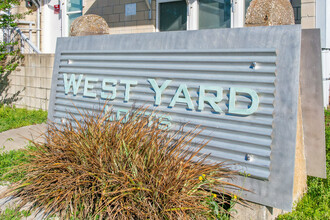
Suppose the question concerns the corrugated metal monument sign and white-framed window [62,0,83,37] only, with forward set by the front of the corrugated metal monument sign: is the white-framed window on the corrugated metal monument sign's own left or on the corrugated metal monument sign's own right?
on the corrugated metal monument sign's own right

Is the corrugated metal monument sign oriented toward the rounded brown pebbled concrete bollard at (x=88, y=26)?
no

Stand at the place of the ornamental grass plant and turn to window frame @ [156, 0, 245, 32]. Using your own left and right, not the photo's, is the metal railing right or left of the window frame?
left

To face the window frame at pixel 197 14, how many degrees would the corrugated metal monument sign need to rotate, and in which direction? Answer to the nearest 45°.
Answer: approximately 135° to its right

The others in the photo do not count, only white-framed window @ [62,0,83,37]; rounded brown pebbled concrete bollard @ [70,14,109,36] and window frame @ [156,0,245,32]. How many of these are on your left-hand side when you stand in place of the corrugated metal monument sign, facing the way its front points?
0

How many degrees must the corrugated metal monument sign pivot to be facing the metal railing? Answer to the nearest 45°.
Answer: approximately 90° to its right

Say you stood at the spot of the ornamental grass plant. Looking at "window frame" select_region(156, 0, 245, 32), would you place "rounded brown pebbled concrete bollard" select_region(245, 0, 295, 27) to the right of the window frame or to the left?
right

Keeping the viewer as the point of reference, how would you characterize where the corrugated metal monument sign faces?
facing the viewer and to the left of the viewer

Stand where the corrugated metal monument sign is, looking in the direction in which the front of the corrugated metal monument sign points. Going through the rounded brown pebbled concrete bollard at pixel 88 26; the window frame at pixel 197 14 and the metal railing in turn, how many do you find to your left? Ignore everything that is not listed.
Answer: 0

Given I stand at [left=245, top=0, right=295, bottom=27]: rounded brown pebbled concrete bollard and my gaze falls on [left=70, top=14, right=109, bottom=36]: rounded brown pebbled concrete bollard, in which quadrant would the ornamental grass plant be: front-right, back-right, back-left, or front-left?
front-left
